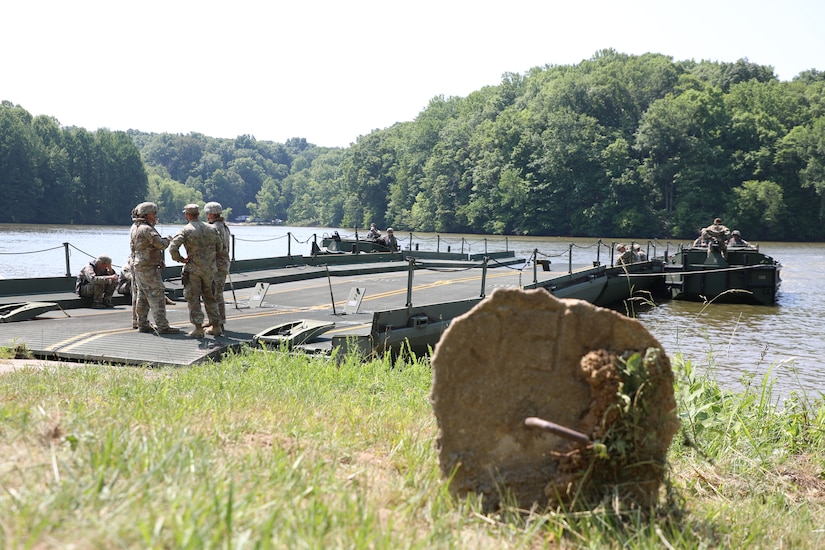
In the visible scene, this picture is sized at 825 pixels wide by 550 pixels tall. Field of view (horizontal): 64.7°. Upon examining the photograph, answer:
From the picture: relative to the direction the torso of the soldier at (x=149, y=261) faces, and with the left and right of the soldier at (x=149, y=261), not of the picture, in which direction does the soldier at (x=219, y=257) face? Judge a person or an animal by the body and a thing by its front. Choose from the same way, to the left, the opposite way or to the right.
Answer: the opposite way

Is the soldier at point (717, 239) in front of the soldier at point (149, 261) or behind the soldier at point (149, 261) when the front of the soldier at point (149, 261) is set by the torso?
in front

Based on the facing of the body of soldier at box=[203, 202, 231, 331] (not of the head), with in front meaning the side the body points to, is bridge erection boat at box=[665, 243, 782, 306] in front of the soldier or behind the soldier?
behind

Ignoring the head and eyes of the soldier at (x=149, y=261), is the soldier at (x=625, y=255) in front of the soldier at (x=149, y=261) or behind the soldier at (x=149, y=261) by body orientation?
in front

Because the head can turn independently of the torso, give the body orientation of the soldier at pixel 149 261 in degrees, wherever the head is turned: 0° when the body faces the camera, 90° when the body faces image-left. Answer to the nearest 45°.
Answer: approximately 270°

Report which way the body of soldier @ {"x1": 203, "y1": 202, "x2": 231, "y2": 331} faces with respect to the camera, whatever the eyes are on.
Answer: to the viewer's left

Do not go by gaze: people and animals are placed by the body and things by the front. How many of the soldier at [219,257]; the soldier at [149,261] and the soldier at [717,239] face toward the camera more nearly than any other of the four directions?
1

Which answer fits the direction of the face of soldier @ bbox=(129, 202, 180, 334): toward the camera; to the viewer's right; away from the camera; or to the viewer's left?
to the viewer's right

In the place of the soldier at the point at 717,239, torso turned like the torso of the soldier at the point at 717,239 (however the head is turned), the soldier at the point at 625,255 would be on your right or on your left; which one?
on your right
